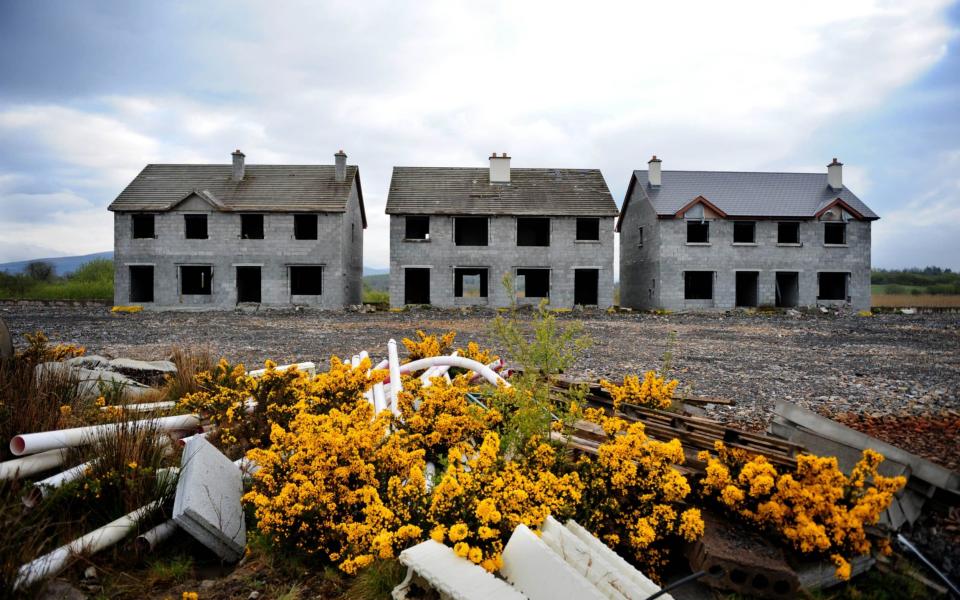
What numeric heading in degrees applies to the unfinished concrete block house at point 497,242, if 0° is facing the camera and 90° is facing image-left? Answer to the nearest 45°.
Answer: approximately 0°

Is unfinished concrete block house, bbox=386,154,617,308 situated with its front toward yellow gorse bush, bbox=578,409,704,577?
yes

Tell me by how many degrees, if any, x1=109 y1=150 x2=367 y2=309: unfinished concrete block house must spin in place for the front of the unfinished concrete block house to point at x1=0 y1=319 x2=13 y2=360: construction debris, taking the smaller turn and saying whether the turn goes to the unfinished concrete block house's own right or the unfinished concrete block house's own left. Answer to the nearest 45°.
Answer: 0° — it already faces it

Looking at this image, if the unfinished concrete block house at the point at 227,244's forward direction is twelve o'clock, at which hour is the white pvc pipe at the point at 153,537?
The white pvc pipe is roughly at 12 o'clock from the unfinished concrete block house.

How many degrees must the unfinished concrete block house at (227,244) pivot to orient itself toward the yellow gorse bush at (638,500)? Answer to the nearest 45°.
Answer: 0° — it already faces it

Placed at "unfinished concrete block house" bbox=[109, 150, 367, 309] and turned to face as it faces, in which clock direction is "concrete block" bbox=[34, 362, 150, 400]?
The concrete block is roughly at 12 o'clock from the unfinished concrete block house.

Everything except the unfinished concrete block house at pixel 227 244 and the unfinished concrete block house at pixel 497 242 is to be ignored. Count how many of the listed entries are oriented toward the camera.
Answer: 2

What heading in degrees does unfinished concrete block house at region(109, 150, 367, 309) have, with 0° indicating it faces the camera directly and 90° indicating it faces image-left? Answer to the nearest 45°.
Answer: approximately 0°
